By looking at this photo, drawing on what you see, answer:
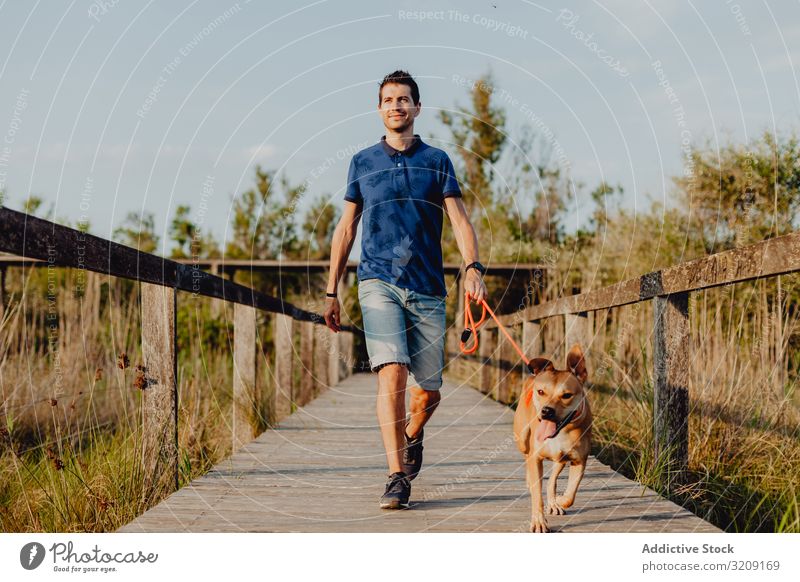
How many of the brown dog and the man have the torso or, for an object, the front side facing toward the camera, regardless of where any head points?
2

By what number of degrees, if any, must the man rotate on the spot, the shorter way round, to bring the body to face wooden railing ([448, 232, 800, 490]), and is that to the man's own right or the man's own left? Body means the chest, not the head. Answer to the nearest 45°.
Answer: approximately 90° to the man's own left

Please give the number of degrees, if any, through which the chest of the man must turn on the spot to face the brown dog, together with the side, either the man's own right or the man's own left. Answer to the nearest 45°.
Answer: approximately 45° to the man's own left

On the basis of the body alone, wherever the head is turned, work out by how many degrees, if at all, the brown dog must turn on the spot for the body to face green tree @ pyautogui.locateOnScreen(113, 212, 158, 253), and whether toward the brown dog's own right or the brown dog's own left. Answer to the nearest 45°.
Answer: approximately 135° to the brown dog's own right

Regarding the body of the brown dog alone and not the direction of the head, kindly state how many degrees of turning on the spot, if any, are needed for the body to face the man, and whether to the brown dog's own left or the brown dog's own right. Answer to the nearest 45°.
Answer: approximately 135° to the brown dog's own right

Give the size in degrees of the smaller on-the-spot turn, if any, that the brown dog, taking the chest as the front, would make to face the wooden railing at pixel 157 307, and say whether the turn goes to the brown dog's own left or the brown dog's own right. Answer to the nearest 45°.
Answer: approximately 90° to the brown dog's own right

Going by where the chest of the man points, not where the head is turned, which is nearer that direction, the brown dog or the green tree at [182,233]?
the brown dog

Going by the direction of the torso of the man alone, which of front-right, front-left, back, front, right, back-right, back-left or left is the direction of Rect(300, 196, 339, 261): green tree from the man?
back

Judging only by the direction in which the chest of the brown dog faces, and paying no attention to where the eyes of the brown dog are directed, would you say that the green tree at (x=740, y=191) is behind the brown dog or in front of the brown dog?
behind

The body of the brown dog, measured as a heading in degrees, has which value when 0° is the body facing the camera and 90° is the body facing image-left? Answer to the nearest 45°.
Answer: approximately 0°

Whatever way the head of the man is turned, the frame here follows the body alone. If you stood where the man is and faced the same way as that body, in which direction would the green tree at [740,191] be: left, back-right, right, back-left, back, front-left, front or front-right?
back-left
